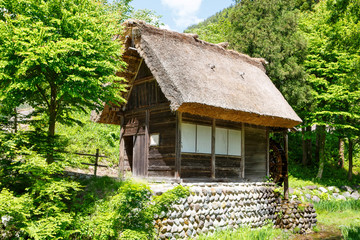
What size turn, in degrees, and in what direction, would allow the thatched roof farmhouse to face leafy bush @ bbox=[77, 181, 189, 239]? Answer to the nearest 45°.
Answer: approximately 45° to its left

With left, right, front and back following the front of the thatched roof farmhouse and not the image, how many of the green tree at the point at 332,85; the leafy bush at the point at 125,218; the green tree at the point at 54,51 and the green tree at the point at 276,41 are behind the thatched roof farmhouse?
2

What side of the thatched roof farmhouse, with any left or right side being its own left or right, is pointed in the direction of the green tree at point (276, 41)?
back

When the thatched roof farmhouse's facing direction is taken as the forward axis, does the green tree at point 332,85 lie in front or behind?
behind

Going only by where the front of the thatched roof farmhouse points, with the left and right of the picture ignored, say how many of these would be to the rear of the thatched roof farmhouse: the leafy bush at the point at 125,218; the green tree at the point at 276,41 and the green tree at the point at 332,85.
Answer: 2

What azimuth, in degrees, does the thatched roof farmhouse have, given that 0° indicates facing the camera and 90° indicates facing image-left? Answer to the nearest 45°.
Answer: approximately 45°
